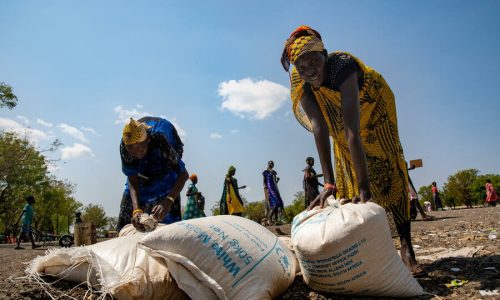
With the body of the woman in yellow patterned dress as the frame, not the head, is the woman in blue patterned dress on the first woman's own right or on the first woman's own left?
on the first woman's own right

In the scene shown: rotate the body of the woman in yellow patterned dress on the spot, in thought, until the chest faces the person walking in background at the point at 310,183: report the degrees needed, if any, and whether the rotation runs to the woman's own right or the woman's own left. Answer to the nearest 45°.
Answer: approximately 135° to the woman's own right

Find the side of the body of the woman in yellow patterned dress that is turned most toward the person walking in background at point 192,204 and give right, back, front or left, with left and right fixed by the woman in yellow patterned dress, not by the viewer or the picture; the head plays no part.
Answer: right

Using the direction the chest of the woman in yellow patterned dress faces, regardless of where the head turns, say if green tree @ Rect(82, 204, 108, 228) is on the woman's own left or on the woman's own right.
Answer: on the woman's own right

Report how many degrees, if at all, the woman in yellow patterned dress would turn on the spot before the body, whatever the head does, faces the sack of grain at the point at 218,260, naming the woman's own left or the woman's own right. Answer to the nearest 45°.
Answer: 0° — they already face it

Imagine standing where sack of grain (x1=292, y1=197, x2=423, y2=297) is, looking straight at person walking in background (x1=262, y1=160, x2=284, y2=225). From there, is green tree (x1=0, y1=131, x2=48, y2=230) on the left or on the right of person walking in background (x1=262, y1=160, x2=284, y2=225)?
left

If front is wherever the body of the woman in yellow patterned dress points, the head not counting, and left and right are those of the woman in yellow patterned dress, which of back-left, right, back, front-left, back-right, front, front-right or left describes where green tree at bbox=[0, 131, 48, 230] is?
right

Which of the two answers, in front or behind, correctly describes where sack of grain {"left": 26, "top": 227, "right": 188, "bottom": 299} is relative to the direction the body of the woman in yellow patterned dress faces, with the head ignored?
in front

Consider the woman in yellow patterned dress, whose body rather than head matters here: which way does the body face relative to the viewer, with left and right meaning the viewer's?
facing the viewer and to the left of the viewer
